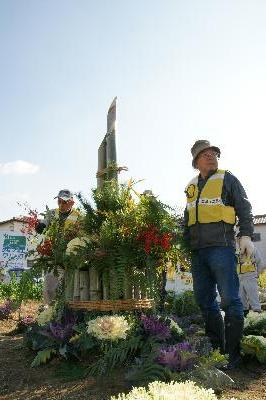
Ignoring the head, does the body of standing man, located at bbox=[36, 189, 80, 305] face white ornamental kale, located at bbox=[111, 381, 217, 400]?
yes

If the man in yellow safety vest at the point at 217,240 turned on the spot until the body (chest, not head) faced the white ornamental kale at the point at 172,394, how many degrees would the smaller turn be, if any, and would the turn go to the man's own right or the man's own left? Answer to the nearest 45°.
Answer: approximately 45° to the man's own left

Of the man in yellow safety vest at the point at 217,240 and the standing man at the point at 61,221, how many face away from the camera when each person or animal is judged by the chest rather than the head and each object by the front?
0

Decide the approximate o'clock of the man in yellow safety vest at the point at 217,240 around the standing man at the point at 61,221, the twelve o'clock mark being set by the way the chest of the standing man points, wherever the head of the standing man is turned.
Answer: The man in yellow safety vest is roughly at 10 o'clock from the standing man.

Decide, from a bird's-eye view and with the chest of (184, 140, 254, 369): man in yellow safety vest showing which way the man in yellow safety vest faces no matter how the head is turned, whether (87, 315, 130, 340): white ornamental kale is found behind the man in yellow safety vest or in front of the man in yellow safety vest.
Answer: in front

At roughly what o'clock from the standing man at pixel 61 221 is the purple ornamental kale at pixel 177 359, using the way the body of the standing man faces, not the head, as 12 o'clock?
The purple ornamental kale is roughly at 11 o'clock from the standing man.

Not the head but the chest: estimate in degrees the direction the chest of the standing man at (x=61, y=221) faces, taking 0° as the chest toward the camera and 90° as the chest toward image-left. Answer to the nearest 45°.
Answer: approximately 0°

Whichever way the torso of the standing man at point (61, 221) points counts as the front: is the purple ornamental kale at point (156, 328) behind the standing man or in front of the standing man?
in front
